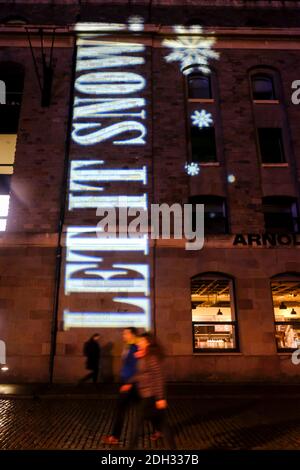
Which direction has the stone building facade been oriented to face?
toward the camera

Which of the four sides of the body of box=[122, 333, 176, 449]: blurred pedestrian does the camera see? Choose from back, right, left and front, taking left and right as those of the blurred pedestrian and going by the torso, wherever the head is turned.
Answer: left

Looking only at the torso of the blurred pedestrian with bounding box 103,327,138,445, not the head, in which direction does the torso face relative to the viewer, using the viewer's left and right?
facing to the left of the viewer

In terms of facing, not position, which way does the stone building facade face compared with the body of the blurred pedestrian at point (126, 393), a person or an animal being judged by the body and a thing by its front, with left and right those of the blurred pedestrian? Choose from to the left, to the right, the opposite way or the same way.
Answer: to the left

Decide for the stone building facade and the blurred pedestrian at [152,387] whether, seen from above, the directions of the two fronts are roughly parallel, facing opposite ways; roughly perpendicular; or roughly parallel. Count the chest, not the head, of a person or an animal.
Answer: roughly perpendicular
